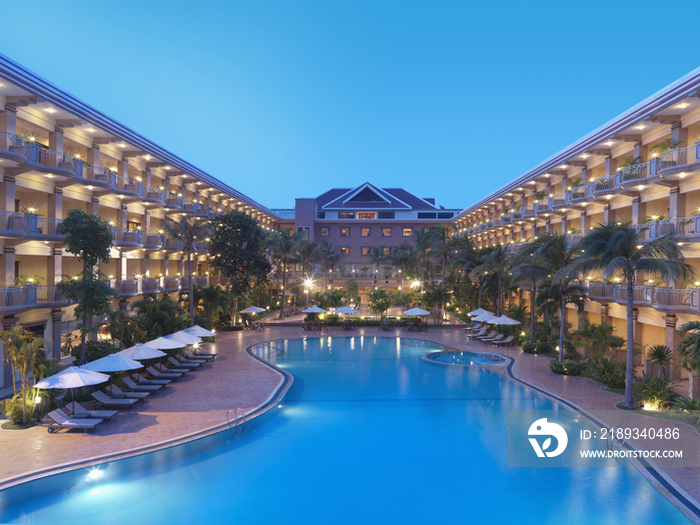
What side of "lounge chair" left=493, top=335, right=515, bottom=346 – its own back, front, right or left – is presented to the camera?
left

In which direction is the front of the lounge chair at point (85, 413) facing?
to the viewer's right

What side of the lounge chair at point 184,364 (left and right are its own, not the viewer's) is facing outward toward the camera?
right

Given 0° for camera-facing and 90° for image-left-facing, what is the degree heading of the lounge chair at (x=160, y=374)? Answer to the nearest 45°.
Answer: approximately 270°

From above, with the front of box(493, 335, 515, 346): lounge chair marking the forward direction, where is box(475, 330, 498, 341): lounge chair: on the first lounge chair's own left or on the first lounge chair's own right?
on the first lounge chair's own right

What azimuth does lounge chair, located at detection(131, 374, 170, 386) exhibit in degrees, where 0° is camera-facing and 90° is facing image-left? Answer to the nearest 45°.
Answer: approximately 270°

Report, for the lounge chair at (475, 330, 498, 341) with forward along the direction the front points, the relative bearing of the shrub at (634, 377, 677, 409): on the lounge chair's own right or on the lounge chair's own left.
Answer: on the lounge chair's own left

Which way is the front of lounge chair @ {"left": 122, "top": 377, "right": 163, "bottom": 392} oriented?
to the viewer's right

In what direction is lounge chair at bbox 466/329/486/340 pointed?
to the viewer's left

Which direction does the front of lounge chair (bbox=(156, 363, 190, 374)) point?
to the viewer's right

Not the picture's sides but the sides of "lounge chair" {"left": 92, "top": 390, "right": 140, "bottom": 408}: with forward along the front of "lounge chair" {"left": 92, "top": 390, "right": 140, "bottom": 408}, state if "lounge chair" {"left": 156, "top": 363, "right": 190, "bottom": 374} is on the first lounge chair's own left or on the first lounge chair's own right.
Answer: on the first lounge chair's own left
